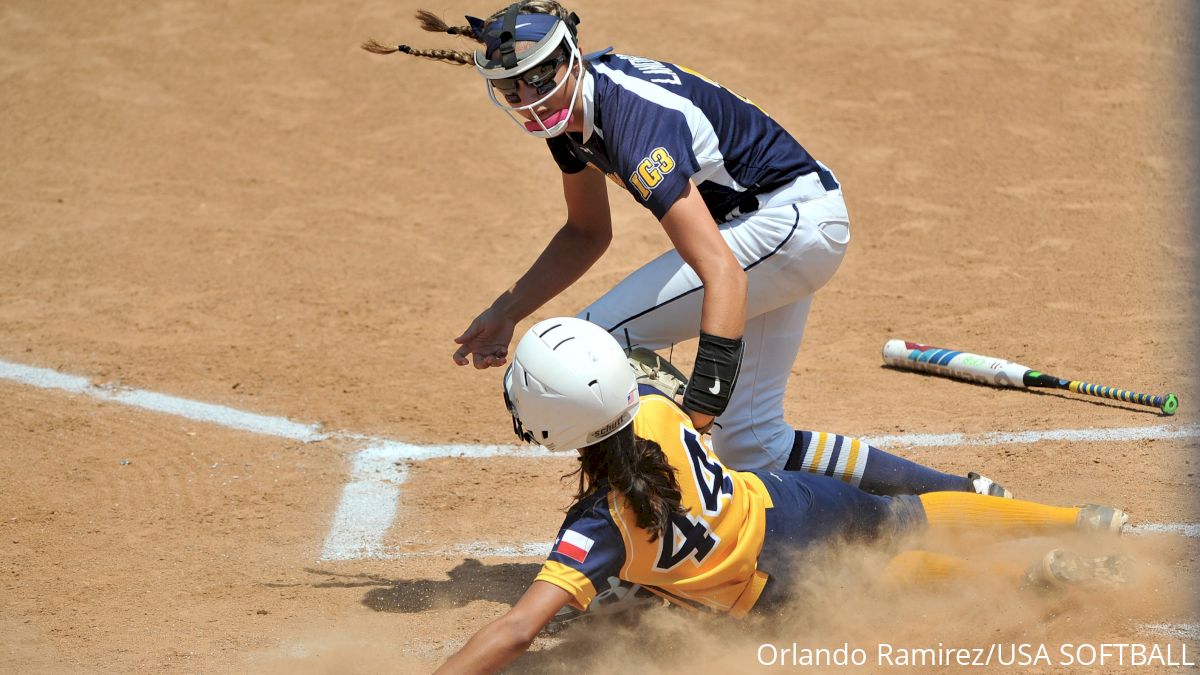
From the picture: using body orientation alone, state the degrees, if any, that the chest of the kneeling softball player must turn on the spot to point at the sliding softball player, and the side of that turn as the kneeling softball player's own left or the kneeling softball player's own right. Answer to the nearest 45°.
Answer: approximately 90° to the kneeling softball player's own left

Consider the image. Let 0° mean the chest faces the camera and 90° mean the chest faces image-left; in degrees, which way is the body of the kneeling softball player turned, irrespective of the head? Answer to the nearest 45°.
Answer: approximately 90°
